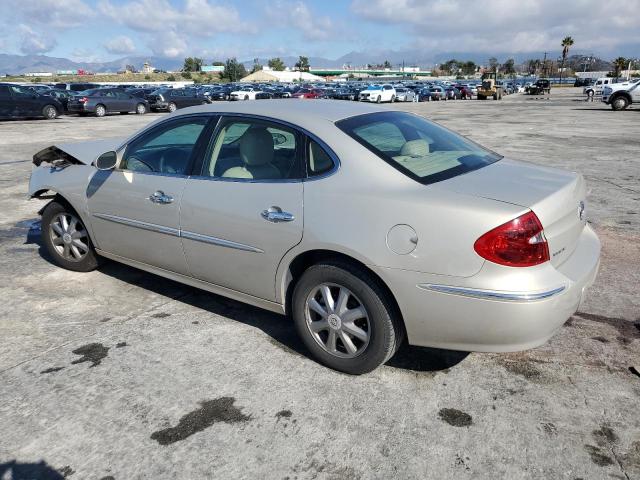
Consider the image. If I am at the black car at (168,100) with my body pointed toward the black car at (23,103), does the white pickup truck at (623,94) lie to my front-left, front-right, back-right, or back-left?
back-left

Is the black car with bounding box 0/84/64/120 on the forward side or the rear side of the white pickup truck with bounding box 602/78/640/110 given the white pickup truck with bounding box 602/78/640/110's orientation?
on the forward side

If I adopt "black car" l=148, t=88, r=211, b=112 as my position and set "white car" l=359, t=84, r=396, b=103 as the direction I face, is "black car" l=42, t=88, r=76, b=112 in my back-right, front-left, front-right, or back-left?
back-left

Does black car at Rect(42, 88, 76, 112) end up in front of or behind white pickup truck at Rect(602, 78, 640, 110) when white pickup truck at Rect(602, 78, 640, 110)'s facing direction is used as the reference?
in front

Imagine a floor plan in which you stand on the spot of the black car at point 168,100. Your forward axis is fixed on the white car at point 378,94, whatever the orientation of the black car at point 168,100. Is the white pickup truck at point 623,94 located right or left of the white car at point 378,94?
right

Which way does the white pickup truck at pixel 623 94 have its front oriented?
to the viewer's left
